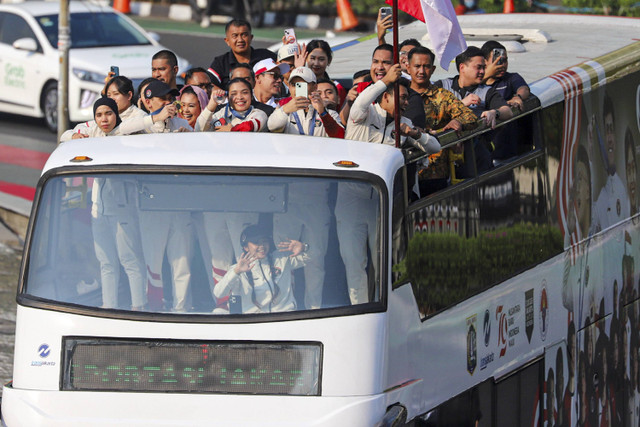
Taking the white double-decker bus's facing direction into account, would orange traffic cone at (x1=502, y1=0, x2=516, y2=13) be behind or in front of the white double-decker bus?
behind

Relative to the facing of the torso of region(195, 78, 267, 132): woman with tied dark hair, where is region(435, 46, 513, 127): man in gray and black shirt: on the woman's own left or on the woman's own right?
on the woman's own left

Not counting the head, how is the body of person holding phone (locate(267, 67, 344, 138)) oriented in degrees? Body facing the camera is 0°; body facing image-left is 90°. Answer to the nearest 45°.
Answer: approximately 0°
